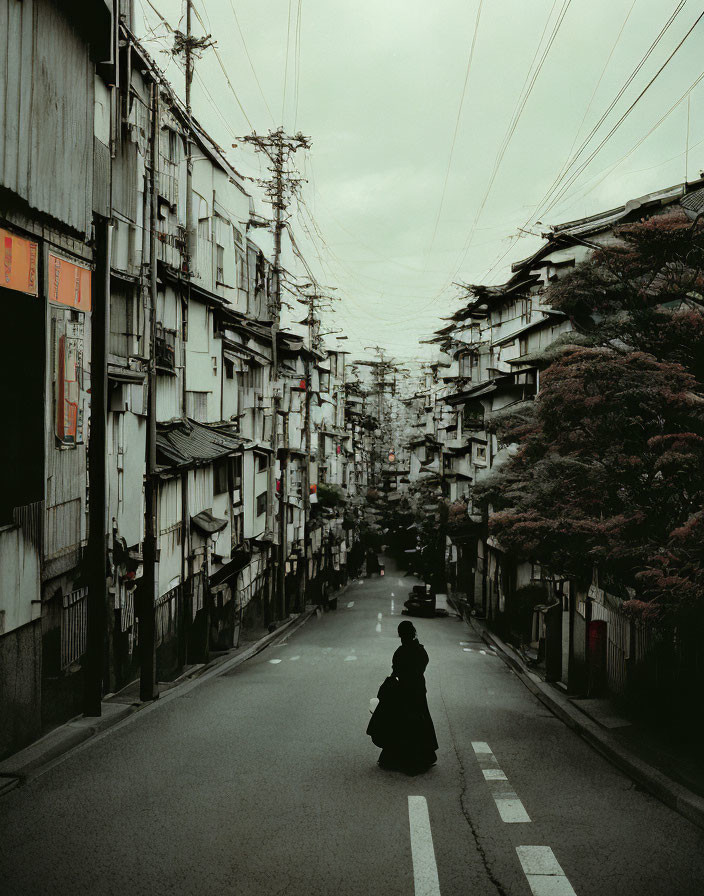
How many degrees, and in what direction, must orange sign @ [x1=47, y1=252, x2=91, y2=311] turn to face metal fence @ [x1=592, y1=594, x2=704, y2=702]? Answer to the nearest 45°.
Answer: approximately 45° to its left

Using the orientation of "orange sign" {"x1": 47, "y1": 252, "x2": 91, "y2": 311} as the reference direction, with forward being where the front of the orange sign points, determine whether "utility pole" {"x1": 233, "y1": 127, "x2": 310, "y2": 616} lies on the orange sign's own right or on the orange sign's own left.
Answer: on the orange sign's own left

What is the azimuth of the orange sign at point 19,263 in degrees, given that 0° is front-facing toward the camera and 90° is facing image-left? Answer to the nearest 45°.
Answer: approximately 315°

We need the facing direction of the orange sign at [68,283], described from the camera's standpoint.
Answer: facing the viewer and to the right of the viewer

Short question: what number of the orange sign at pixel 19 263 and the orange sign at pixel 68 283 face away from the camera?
0

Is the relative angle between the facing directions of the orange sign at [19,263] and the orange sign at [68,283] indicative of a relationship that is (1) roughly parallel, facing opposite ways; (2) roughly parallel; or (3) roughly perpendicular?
roughly parallel

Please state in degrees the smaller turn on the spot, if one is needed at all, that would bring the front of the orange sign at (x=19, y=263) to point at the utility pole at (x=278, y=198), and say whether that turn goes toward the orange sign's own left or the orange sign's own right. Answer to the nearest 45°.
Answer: approximately 90° to the orange sign's own left

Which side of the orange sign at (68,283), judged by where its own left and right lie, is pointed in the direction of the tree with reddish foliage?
front

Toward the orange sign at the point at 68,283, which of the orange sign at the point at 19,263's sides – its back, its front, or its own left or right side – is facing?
left

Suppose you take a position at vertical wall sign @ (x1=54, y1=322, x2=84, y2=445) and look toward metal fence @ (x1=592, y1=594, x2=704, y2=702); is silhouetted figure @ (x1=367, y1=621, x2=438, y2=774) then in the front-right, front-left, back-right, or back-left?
front-right
